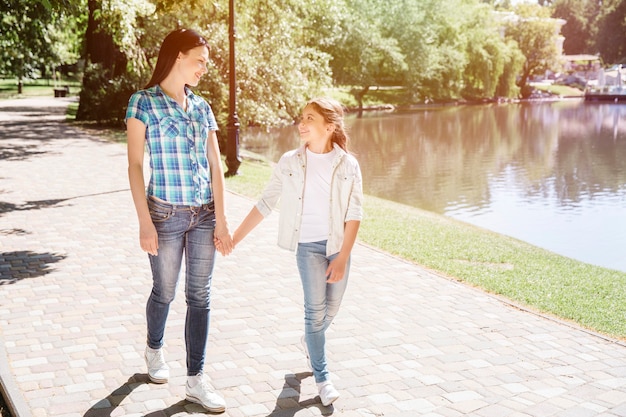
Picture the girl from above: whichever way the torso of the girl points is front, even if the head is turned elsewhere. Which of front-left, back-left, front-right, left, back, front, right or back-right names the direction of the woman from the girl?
right

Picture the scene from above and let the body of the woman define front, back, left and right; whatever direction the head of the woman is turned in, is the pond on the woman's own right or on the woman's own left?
on the woman's own left

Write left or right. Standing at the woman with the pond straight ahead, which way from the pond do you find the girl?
right

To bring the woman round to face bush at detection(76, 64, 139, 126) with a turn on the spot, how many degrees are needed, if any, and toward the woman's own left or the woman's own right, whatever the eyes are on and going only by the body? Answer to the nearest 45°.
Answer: approximately 135° to the woman's own left

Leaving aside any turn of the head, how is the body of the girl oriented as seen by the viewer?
toward the camera

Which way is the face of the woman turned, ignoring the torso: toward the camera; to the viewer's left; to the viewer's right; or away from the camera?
to the viewer's right

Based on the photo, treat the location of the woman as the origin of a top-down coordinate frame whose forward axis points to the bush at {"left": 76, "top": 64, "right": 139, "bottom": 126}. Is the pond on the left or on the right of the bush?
right

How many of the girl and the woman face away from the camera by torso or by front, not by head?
0

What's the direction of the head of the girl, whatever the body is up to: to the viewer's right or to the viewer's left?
to the viewer's left

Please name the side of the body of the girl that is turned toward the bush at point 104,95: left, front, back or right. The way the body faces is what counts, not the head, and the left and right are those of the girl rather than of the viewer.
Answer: back

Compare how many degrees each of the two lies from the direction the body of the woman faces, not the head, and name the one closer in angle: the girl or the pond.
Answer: the girl

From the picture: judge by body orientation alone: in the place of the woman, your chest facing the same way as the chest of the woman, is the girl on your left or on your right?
on your left

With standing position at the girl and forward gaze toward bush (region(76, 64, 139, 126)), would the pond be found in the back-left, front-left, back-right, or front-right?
front-right

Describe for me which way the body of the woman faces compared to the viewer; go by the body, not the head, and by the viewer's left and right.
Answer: facing the viewer and to the right of the viewer
